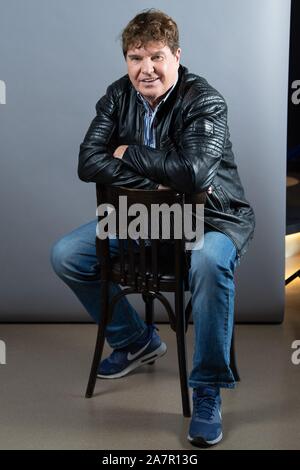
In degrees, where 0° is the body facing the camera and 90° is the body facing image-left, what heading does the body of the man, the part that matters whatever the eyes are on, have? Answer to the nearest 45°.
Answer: approximately 45°

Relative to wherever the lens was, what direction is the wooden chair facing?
facing away from the viewer and to the right of the viewer
